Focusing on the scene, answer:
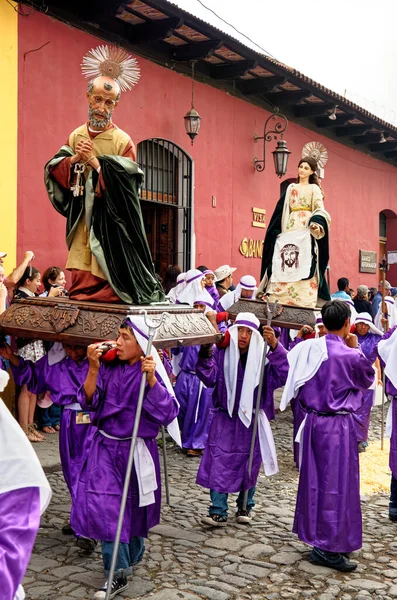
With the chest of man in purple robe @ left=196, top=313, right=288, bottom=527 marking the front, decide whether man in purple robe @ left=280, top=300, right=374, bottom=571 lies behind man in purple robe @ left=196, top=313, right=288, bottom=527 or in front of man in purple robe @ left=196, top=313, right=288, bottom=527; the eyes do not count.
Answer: in front

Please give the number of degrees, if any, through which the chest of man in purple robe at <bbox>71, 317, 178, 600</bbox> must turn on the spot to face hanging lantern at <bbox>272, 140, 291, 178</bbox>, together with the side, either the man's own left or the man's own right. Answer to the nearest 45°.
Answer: approximately 135° to the man's own right

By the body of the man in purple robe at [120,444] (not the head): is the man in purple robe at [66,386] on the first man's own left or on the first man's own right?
on the first man's own right

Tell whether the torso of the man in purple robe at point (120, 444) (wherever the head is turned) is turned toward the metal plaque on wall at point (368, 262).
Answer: no

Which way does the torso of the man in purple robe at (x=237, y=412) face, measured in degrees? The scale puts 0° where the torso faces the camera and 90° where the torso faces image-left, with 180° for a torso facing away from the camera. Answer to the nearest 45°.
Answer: approximately 0°

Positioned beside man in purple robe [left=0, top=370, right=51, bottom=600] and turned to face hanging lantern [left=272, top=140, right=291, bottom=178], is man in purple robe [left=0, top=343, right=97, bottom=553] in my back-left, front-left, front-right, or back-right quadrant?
front-left

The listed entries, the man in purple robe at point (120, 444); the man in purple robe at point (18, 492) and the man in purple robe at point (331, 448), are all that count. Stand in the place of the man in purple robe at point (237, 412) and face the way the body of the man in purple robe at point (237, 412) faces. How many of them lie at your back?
0

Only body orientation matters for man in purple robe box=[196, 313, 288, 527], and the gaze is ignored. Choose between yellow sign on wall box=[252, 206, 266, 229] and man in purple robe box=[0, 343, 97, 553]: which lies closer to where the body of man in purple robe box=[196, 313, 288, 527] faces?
the man in purple robe

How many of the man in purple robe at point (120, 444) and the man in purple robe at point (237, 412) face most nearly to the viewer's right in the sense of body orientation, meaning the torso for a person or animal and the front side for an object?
0

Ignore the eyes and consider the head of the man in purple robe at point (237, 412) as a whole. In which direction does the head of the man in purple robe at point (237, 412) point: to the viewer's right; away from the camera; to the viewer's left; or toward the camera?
toward the camera

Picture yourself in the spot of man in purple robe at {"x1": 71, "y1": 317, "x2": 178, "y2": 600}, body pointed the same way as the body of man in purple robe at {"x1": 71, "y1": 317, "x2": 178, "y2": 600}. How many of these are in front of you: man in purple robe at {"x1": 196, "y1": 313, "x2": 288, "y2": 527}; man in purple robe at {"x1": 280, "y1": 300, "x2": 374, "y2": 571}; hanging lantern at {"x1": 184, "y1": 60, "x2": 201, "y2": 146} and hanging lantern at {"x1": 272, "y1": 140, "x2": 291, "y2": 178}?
0

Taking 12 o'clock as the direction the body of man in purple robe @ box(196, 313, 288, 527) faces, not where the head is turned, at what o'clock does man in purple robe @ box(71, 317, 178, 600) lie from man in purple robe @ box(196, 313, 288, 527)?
man in purple robe @ box(71, 317, 178, 600) is roughly at 1 o'clock from man in purple robe @ box(196, 313, 288, 527).

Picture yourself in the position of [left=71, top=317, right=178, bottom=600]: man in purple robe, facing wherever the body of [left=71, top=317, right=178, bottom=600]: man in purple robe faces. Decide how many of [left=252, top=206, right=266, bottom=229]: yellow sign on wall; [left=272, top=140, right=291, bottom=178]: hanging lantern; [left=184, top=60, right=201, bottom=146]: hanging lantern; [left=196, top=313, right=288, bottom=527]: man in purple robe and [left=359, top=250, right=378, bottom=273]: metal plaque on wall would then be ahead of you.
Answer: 0

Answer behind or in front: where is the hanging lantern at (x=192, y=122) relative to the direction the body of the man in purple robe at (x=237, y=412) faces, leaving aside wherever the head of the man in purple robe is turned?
behind

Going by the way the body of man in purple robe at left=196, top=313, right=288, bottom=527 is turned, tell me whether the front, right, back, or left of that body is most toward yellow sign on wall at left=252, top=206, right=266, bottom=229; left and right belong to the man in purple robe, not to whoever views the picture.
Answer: back

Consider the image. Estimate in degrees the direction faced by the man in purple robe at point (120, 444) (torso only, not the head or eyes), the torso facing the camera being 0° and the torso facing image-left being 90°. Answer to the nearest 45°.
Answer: approximately 45°

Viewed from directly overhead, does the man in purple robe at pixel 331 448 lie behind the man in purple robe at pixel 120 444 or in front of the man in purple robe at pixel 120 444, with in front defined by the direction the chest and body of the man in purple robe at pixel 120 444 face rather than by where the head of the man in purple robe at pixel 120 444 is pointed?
behind
